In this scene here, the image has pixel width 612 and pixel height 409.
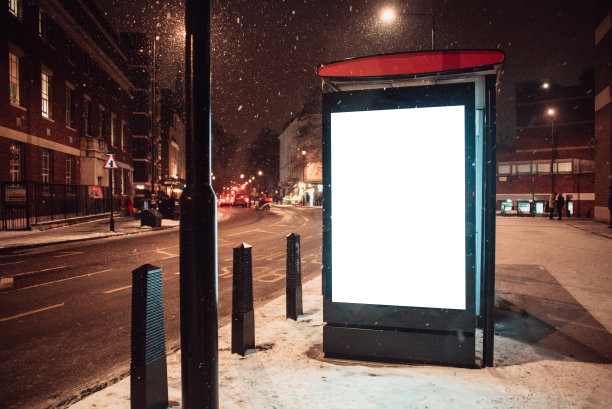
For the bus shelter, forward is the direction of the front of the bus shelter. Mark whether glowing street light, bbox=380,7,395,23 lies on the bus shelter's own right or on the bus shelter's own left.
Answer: on the bus shelter's own right

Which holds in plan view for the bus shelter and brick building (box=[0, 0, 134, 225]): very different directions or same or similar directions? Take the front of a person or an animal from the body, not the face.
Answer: very different directions

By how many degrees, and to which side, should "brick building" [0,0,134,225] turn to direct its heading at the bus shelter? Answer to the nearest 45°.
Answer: approximately 45° to its right

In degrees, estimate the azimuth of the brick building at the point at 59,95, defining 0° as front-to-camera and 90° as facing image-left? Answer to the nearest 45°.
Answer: approximately 315°

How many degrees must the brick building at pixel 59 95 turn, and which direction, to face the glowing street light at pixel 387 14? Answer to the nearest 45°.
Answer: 0° — it already faces it
